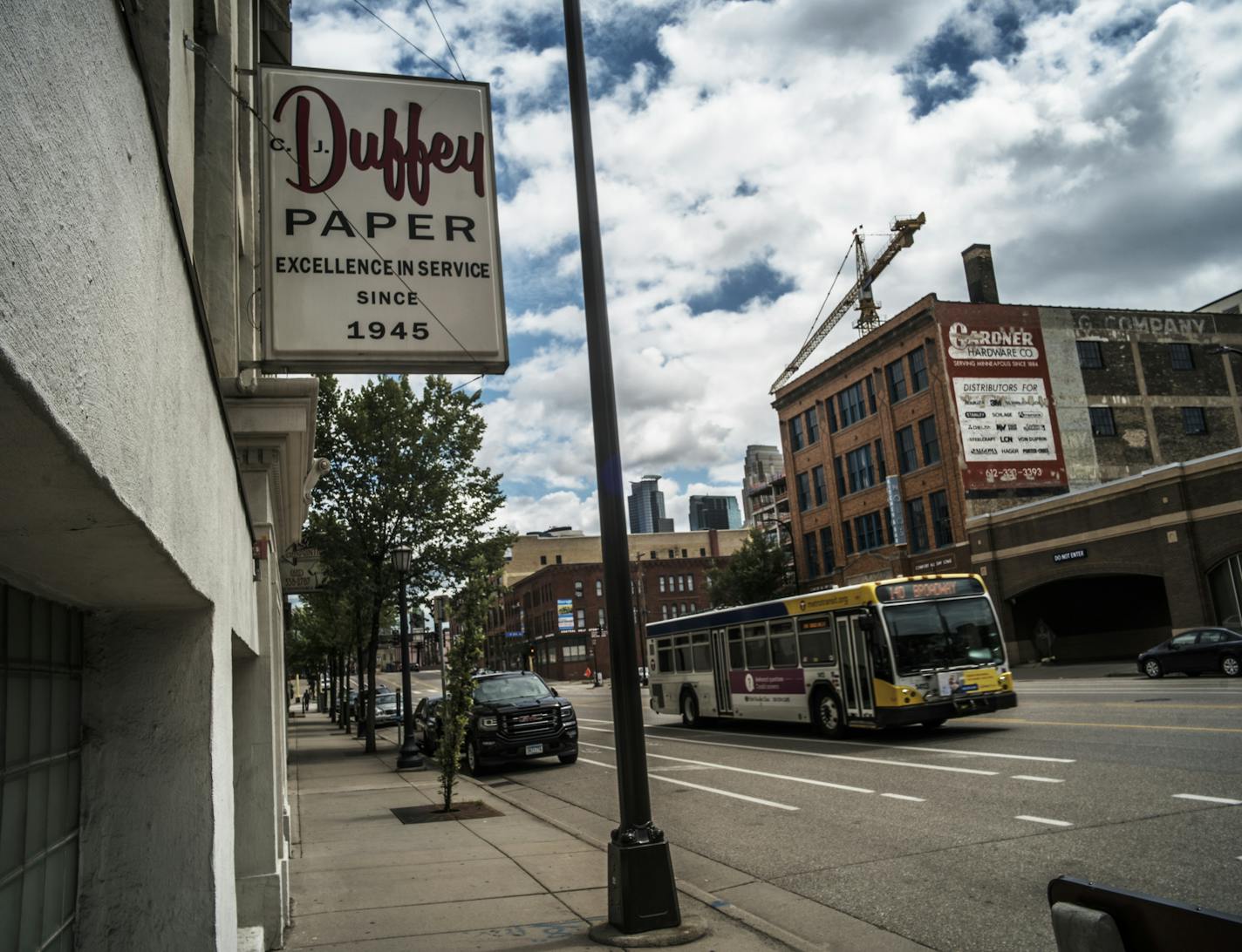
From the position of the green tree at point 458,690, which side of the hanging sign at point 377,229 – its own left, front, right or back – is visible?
back

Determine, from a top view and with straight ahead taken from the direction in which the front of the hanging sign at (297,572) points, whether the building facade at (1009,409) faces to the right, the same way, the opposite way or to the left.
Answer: to the right

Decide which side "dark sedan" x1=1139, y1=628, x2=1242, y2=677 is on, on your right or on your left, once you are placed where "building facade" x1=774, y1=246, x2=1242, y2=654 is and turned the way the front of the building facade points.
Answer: on your left

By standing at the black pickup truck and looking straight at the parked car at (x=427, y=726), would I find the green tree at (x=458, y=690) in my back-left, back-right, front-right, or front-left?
back-left

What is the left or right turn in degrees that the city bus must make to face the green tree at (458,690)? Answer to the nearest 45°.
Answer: approximately 90° to its right

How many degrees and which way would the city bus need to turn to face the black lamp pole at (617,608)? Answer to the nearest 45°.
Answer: approximately 45° to its right

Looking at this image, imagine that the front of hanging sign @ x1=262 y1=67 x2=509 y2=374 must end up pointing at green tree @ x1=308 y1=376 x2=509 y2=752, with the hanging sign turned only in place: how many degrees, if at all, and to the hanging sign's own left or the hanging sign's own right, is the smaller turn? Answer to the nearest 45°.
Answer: approximately 180°

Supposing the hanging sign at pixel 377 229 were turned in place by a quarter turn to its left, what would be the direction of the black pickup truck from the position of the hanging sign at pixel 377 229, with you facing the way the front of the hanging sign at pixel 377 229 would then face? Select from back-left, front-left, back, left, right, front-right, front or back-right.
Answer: left

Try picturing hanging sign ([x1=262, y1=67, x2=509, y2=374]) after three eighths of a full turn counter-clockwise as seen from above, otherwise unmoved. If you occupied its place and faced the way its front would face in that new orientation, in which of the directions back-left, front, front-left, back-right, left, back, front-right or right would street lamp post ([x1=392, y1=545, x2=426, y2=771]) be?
front-left

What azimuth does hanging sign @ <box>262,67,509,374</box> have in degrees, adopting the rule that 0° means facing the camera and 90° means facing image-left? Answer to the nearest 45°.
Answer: approximately 0°

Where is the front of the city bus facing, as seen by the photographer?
facing the viewer and to the right of the viewer

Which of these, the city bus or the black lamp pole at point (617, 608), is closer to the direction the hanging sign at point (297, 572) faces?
the black lamp pole

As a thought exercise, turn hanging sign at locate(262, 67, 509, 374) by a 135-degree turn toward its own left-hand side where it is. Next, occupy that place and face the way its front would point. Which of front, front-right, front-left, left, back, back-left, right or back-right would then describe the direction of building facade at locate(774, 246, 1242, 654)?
front

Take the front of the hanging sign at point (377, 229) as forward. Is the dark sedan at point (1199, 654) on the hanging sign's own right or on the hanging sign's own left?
on the hanging sign's own left

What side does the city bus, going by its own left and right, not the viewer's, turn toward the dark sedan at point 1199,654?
left

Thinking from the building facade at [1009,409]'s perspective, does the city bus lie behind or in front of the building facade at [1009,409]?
in front

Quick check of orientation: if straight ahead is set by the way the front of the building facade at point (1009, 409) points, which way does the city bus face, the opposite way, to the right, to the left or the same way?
to the left

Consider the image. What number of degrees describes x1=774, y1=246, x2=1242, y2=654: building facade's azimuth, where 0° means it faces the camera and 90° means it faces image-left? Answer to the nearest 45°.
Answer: approximately 45°
